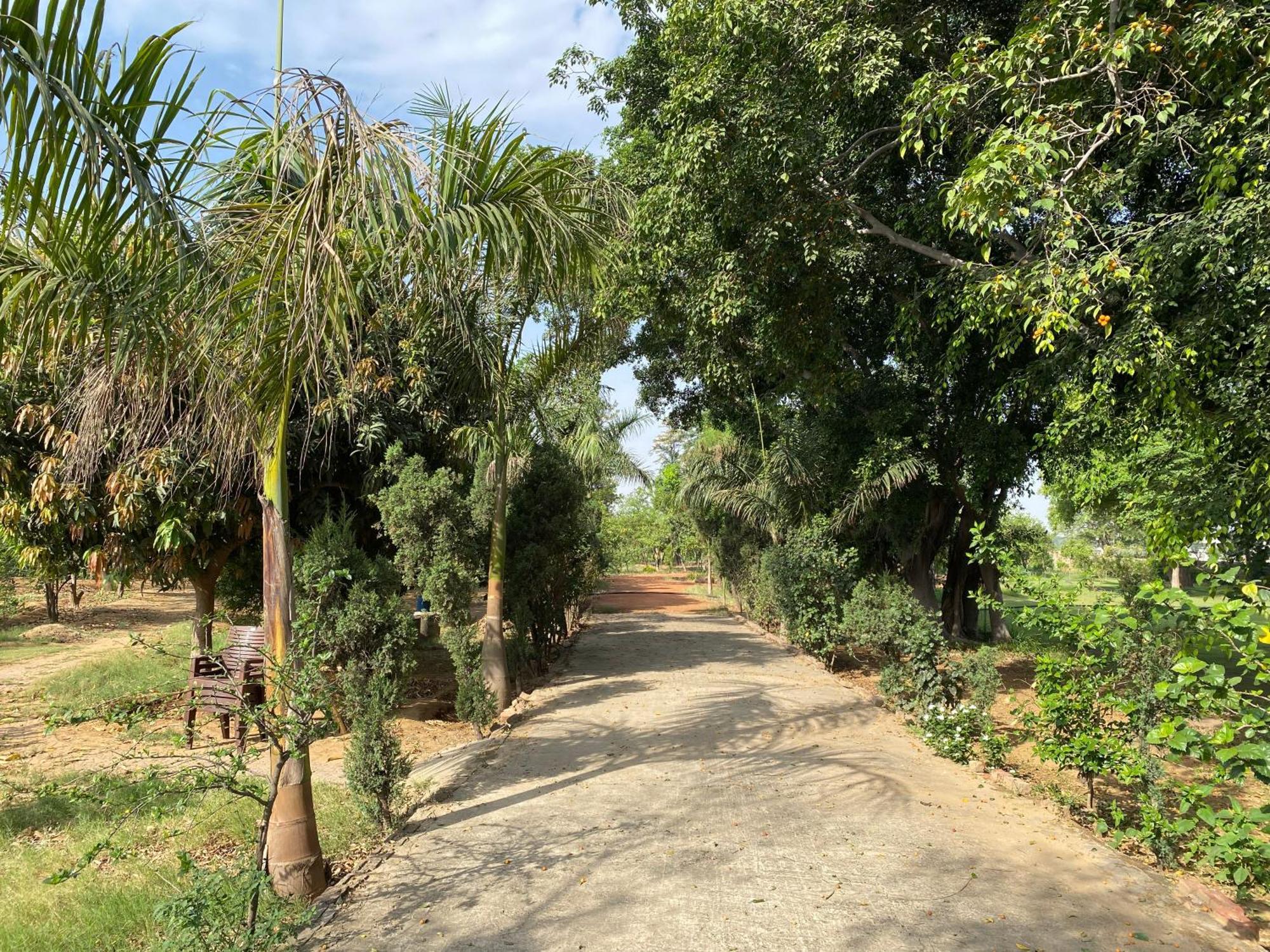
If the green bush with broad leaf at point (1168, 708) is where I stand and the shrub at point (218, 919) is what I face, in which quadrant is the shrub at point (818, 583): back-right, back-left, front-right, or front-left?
back-right

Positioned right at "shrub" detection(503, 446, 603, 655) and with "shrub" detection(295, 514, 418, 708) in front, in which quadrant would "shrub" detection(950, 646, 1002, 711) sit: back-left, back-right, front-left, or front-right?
front-left

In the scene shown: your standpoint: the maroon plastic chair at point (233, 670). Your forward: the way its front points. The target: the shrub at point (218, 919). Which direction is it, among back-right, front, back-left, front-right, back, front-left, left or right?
front-left

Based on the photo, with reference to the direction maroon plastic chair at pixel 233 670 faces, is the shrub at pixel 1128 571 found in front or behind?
behind

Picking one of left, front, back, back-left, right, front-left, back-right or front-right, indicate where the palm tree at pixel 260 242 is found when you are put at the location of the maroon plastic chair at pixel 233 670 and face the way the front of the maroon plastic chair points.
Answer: front-left

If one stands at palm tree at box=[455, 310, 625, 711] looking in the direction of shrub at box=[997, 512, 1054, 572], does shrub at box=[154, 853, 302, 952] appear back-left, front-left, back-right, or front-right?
back-right

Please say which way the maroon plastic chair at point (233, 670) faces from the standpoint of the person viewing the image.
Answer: facing the viewer and to the left of the viewer
